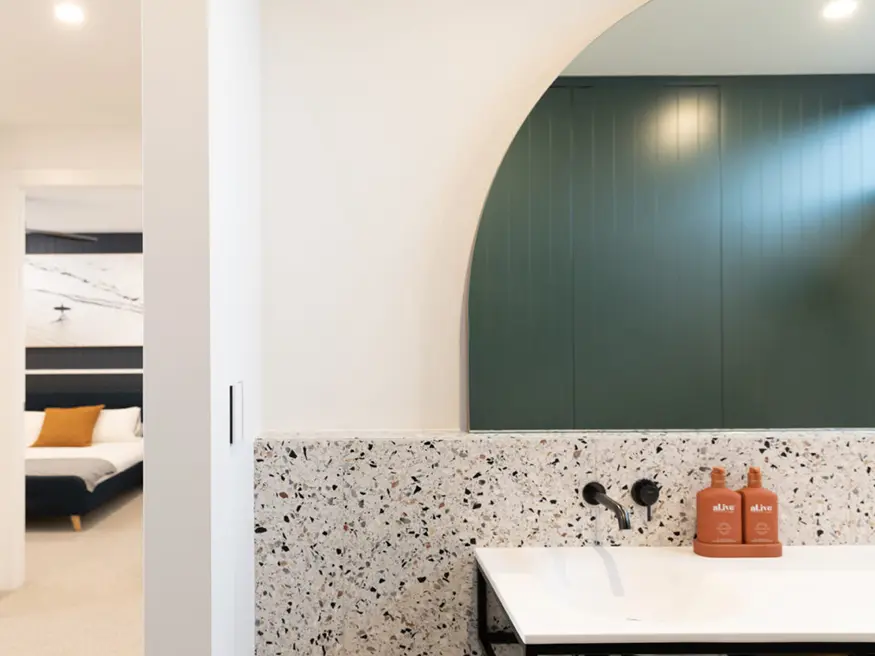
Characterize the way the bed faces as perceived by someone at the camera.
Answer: facing the viewer

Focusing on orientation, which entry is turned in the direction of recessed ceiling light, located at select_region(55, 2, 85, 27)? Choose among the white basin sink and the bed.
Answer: the bed

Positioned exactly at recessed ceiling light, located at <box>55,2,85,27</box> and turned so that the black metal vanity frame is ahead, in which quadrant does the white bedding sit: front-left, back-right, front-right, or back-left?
back-left

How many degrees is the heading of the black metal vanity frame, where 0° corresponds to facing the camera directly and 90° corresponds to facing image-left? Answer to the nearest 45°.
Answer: approximately 0°

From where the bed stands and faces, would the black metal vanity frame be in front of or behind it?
in front

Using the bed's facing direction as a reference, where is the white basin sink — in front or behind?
in front

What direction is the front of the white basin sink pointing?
toward the camera

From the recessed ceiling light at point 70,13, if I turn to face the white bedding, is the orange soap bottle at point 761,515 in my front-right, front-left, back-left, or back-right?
back-right

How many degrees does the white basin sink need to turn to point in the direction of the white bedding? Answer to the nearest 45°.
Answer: approximately 135° to its right
